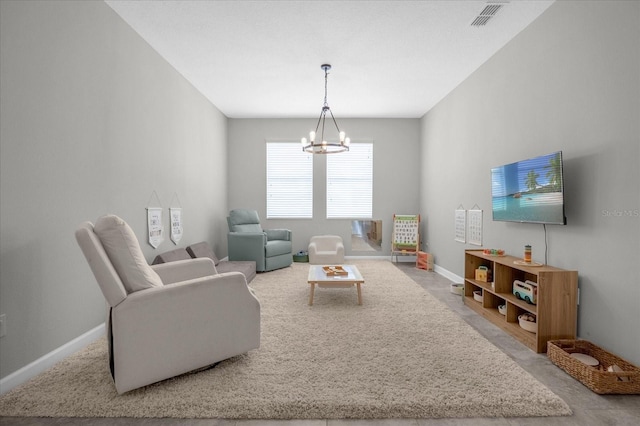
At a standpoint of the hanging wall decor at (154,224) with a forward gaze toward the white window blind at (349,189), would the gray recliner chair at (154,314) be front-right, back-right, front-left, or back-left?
back-right

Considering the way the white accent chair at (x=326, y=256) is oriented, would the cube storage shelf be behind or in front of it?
in front

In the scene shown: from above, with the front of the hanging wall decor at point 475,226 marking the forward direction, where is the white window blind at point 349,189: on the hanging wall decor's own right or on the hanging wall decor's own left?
on the hanging wall decor's own right

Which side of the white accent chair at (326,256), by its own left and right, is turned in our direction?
front

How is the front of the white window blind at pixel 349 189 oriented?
toward the camera

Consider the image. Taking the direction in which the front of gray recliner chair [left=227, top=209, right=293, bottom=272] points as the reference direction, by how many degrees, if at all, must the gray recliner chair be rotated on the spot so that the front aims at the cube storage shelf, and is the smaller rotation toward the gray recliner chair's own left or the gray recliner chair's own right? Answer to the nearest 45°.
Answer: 0° — it already faces it

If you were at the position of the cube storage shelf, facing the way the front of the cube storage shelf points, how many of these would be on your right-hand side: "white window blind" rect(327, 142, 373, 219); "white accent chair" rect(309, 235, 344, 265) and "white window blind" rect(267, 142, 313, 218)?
3

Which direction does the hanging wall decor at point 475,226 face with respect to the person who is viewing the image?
facing the viewer and to the left of the viewer

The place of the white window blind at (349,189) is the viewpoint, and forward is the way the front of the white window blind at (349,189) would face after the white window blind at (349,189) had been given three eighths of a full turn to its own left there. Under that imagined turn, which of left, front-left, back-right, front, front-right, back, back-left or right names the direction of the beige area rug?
back-right

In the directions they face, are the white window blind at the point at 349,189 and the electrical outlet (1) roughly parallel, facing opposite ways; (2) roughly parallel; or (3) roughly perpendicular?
roughly perpendicular

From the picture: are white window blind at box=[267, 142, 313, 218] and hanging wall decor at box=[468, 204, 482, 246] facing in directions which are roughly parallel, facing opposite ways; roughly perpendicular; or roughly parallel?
roughly perpendicular

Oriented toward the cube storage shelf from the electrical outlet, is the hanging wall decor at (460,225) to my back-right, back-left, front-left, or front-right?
front-left

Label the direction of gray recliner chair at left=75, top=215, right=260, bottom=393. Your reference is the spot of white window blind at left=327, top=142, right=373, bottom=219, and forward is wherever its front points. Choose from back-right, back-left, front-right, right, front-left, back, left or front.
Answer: front

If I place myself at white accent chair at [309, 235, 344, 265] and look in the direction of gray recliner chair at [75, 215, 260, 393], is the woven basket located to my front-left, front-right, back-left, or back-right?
front-left

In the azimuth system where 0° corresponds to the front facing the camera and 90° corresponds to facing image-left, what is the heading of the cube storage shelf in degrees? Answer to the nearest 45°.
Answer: approximately 45°

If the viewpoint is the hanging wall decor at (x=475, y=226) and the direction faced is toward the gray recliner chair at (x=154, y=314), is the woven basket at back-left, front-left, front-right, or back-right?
front-left

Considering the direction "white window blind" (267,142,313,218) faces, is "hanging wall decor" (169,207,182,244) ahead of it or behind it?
ahead
